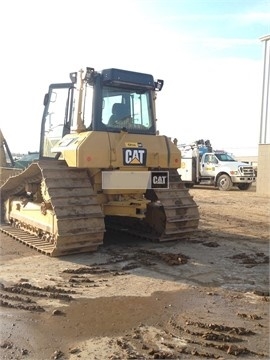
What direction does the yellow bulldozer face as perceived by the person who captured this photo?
facing away from the viewer and to the left of the viewer
